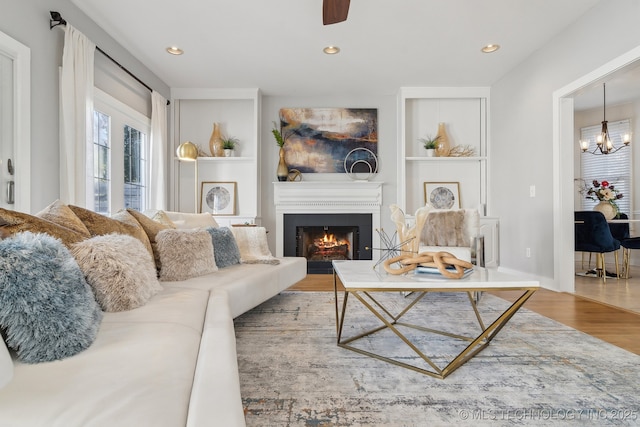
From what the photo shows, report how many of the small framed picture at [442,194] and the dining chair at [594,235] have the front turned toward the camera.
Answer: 1

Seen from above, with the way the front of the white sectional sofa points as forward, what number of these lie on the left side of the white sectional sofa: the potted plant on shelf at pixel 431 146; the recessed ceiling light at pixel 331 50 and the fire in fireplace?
3

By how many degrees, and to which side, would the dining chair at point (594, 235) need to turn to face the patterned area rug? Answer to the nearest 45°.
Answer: approximately 135° to its right

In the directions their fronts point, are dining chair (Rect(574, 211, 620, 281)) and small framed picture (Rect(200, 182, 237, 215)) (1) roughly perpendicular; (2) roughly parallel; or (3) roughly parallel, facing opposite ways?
roughly perpendicular

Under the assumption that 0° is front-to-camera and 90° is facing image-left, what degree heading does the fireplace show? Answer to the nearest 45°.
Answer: approximately 0°

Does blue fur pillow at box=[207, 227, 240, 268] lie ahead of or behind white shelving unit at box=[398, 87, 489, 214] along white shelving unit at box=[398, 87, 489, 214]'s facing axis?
ahead

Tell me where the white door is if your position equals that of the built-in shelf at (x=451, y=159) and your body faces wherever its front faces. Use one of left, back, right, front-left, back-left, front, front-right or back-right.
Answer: front-right

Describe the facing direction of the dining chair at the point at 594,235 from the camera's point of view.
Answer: facing away from the viewer and to the right of the viewer

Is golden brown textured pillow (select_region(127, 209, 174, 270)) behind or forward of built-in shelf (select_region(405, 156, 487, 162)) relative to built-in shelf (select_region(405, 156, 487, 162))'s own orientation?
forward

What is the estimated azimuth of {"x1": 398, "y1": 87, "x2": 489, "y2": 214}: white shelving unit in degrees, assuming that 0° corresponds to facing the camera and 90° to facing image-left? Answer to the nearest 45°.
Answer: approximately 0°
